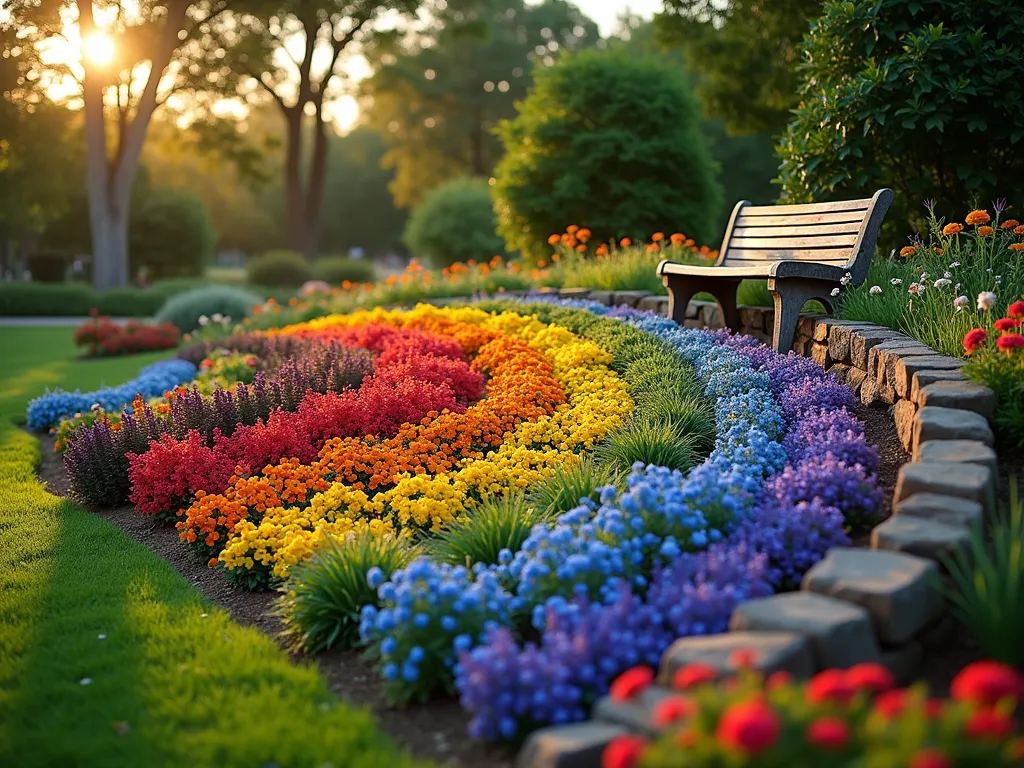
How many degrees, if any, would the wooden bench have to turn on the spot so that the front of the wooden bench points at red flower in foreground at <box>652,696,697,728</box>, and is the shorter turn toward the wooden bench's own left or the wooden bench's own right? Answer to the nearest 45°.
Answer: approximately 45° to the wooden bench's own left

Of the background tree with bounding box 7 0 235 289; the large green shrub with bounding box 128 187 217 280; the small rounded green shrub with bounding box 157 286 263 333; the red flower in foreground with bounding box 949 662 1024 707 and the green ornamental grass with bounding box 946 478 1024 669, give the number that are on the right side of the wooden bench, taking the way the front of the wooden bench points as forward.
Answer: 3

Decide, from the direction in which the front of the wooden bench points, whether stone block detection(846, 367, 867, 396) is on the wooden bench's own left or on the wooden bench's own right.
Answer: on the wooden bench's own left

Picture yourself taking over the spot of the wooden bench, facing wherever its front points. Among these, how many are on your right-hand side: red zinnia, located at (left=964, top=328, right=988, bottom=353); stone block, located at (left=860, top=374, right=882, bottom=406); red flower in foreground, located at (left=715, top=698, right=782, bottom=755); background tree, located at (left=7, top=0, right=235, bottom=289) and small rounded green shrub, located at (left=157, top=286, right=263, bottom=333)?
2

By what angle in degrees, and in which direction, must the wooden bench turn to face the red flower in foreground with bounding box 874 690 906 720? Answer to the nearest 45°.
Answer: approximately 45° to its left

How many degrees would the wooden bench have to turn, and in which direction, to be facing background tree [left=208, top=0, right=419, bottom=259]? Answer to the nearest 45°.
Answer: approximately 90° to its right

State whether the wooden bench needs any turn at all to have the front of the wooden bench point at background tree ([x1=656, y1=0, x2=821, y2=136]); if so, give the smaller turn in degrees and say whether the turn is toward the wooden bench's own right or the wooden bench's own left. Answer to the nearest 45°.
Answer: approximately 135° to the wooden bench's own right

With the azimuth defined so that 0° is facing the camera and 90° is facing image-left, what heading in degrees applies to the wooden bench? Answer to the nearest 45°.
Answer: approximately 45°
